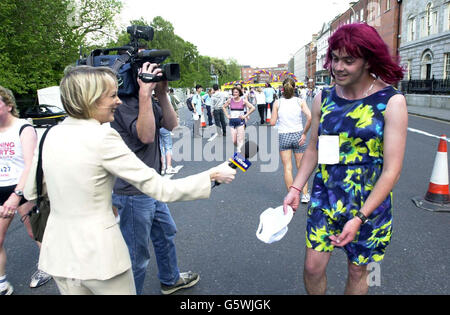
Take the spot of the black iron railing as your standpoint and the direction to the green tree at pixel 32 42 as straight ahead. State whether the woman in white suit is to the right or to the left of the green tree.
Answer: left

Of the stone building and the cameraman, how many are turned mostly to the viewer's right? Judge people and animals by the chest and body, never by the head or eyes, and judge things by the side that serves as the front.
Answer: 1

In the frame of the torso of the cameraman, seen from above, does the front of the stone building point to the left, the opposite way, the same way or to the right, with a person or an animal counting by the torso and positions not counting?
the opposite way

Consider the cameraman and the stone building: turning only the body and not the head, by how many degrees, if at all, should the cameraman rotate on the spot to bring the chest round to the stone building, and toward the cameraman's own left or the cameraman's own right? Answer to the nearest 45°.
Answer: approximately 45° to the cameraman's own left

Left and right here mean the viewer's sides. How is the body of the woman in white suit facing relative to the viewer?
facing away from the viewer and to the right of the viewer

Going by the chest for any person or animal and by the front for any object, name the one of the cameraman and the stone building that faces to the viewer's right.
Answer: the cameraman

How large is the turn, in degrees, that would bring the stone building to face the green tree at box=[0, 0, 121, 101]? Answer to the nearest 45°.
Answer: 0° — it already faces it

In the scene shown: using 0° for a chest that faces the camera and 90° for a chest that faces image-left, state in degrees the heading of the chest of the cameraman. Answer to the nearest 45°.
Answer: approximately 270°

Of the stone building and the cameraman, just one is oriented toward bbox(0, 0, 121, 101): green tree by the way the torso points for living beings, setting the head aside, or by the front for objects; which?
the stone building
